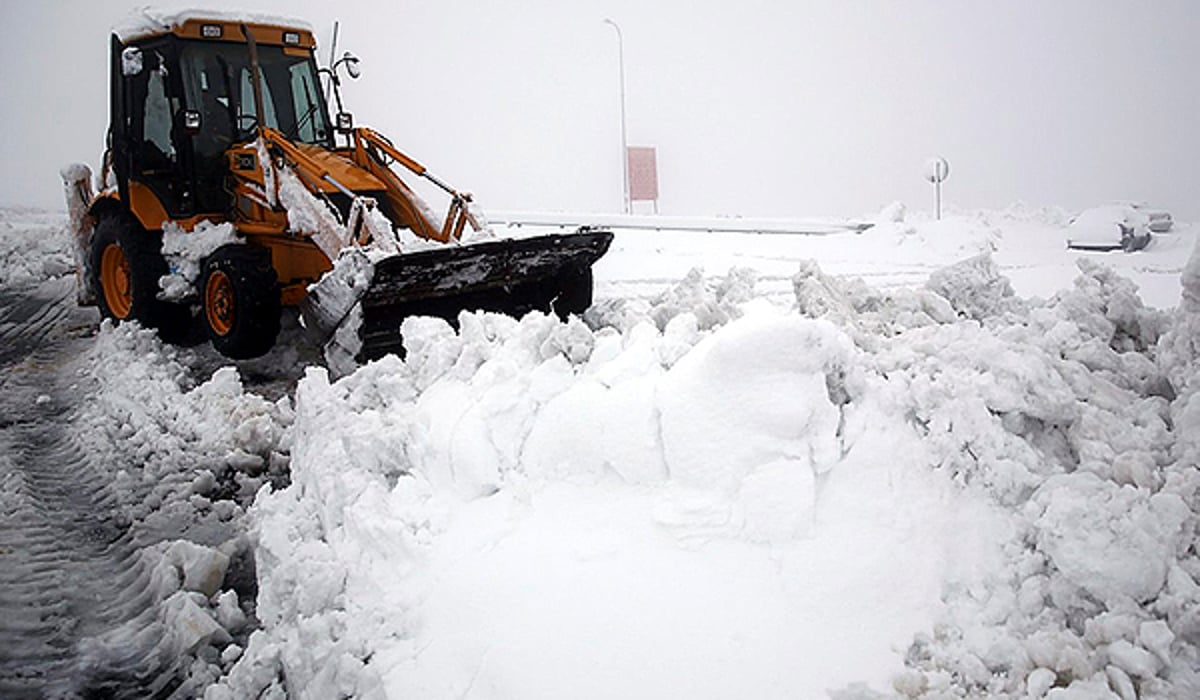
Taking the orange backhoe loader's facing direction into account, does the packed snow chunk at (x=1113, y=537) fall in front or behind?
in front

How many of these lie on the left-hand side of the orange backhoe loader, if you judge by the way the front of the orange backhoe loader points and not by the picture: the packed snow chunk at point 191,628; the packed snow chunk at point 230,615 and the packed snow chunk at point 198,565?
0

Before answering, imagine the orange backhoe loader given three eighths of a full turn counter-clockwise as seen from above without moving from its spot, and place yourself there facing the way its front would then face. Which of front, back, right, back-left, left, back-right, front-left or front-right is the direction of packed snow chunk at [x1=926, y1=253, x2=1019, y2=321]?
back-right

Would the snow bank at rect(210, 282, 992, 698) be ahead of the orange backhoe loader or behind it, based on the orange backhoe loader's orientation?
ahead

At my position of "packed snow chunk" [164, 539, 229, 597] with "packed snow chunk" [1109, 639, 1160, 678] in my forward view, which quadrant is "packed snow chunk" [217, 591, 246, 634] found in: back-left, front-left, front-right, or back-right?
front-right

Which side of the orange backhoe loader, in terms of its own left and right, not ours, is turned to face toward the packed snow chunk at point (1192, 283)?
front

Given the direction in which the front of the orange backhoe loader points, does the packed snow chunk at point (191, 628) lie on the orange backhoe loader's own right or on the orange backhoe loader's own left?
on the orange backhoe loader's own right

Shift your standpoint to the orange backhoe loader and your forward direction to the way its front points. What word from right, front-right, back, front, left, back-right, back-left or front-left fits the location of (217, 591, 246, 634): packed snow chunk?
front-right

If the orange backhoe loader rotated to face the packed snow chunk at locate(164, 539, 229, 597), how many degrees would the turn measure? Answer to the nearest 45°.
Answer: approximately 45° to its right

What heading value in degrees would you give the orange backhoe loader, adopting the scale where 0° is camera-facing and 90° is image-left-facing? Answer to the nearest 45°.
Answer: approximately 315°
